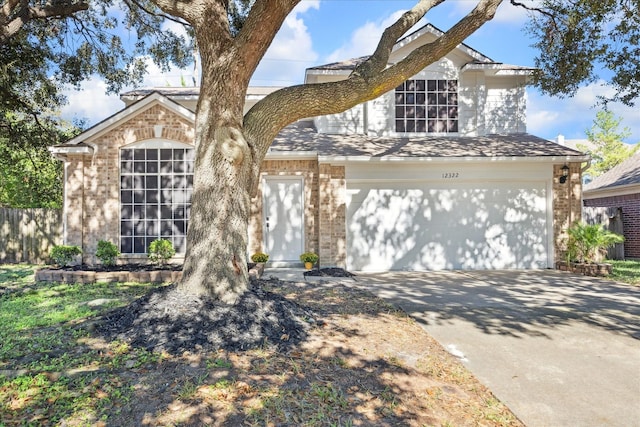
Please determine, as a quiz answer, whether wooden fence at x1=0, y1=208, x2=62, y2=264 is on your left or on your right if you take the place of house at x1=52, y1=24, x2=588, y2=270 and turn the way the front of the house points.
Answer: on your right

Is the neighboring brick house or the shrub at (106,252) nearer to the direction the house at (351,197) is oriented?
the shrub

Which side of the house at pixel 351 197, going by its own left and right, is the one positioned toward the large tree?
front

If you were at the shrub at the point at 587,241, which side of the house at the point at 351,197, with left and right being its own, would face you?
left

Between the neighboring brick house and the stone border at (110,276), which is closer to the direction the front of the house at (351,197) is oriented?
the stone border

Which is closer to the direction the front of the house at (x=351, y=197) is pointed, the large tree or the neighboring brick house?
the large tree

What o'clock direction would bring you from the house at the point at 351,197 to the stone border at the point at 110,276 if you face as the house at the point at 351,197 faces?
The stone border is roughly at 2 o'clock from the house.

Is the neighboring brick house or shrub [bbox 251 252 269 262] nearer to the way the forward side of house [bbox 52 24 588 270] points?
the shrub

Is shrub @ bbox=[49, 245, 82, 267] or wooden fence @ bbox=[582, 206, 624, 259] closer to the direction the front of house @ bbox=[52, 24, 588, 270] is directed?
the shrub

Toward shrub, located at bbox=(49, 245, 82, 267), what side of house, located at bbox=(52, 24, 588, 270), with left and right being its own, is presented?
right

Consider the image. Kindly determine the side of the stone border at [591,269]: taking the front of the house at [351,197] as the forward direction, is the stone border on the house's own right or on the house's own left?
on the house's own left

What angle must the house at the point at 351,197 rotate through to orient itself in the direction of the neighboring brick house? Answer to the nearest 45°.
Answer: approximately 135° to its left

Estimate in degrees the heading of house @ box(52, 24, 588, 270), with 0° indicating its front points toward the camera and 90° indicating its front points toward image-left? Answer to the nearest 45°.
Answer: approximately 0°
